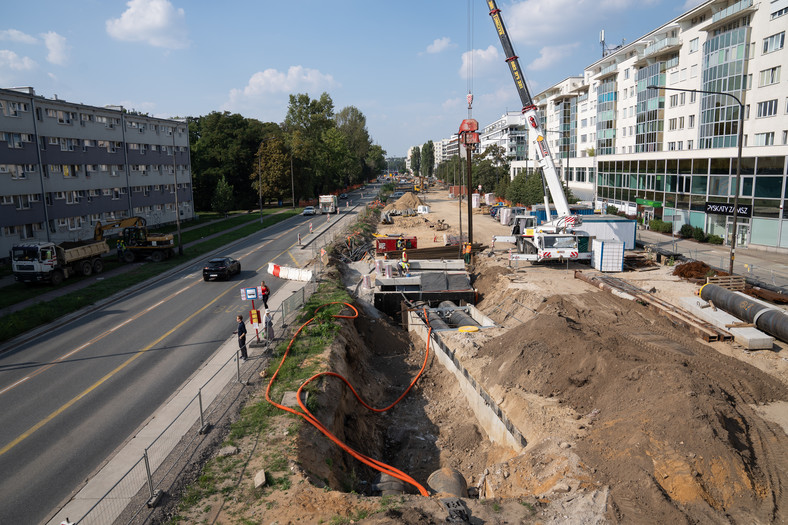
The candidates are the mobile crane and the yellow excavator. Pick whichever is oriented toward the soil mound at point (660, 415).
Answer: the mobile crane

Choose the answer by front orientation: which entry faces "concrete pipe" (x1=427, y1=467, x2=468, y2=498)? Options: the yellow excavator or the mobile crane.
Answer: the mobile crane

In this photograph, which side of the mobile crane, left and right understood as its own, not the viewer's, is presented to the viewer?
front

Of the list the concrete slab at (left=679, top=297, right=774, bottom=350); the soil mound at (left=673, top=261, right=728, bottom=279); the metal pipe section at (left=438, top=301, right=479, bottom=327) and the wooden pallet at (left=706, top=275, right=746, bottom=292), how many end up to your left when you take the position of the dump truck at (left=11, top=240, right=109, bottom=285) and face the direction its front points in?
4

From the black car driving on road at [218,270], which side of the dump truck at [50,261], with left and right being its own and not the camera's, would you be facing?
left

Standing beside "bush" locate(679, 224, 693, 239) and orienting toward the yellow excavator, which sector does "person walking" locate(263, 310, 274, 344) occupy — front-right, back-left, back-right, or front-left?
front-left

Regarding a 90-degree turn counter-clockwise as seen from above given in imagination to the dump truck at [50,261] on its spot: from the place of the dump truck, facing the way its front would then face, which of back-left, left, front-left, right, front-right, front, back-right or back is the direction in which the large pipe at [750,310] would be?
front

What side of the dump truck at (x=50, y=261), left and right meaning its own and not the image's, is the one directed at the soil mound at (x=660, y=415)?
left

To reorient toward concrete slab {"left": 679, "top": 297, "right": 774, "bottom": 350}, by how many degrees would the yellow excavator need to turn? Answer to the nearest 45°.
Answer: approximately 135° to its left

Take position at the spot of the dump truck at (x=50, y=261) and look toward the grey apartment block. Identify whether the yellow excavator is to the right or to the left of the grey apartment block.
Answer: right

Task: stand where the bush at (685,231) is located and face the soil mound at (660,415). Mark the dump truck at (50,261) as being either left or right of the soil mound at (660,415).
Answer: right

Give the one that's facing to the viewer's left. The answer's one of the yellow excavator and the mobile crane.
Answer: the yellow excavator

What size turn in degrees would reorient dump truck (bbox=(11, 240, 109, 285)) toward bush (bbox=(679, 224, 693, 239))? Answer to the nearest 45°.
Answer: approximately 135° to its left

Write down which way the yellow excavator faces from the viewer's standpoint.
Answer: facing to the left of the viewer

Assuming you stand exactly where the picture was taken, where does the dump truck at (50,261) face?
facing the viewer and to the left of the viewer

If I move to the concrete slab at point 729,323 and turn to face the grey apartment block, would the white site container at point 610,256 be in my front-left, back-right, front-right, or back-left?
front-right
